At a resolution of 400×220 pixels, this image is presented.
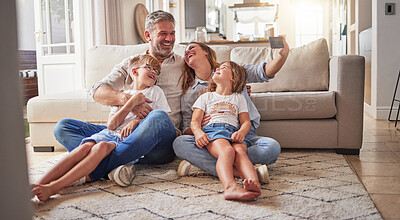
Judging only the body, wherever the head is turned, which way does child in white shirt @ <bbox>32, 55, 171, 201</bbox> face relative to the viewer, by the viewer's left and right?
facing the viewer and to the left of the viewer

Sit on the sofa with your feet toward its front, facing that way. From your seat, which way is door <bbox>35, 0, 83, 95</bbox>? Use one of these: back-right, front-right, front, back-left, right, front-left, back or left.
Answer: back-right

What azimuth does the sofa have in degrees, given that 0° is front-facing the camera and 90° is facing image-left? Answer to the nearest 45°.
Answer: approximately 0°

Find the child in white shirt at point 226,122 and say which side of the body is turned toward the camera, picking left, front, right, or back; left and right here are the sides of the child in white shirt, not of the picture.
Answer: front

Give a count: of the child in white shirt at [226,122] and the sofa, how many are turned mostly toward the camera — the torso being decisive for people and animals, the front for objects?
2

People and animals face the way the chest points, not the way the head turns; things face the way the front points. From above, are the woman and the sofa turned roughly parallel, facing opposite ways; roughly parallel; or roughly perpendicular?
roughly parallel

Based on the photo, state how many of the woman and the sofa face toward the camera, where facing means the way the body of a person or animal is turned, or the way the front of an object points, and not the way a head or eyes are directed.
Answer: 2

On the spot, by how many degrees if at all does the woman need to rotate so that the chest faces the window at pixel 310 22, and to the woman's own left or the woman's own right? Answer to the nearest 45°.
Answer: approximately 180°

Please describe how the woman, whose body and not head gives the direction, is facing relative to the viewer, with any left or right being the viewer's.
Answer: facing the viewer

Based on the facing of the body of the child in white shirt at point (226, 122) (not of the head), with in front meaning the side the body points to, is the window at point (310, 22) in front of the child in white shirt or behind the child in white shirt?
behind

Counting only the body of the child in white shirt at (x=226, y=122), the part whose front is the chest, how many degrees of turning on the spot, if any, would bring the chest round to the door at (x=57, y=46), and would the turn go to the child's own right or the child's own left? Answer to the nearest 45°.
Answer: approximately 135° to the child's own right

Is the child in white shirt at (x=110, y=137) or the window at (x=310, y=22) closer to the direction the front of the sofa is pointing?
the child in white shirt
